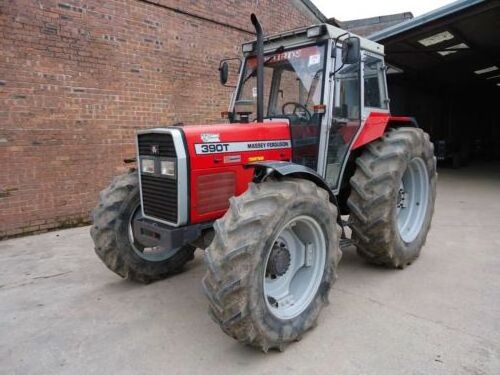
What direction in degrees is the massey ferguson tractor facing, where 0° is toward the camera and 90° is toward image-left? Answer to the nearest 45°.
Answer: approximately 45°
